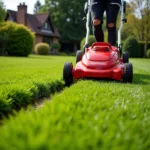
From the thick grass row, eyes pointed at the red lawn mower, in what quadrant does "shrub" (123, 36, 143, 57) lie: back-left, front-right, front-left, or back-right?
front-left

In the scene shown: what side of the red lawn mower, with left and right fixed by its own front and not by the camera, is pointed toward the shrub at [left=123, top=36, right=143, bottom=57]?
back

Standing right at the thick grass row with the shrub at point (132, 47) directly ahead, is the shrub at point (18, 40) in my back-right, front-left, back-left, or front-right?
front-left

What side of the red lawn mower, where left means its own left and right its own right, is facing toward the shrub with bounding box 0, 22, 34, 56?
back

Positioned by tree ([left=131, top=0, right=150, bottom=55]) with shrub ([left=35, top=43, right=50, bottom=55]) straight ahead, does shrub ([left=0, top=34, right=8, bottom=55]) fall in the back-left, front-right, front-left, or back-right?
front-left

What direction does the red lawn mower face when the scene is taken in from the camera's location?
facing the viewer

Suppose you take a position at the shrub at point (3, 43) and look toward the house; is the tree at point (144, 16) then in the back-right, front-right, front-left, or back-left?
front-right

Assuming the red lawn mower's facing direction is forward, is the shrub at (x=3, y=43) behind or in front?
behind

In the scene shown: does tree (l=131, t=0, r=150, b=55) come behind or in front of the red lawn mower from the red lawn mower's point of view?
behind

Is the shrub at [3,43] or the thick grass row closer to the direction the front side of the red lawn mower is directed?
the thick grass row

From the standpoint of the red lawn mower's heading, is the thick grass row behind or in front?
in front

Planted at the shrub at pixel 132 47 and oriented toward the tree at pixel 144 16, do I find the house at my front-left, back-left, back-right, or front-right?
front-left
